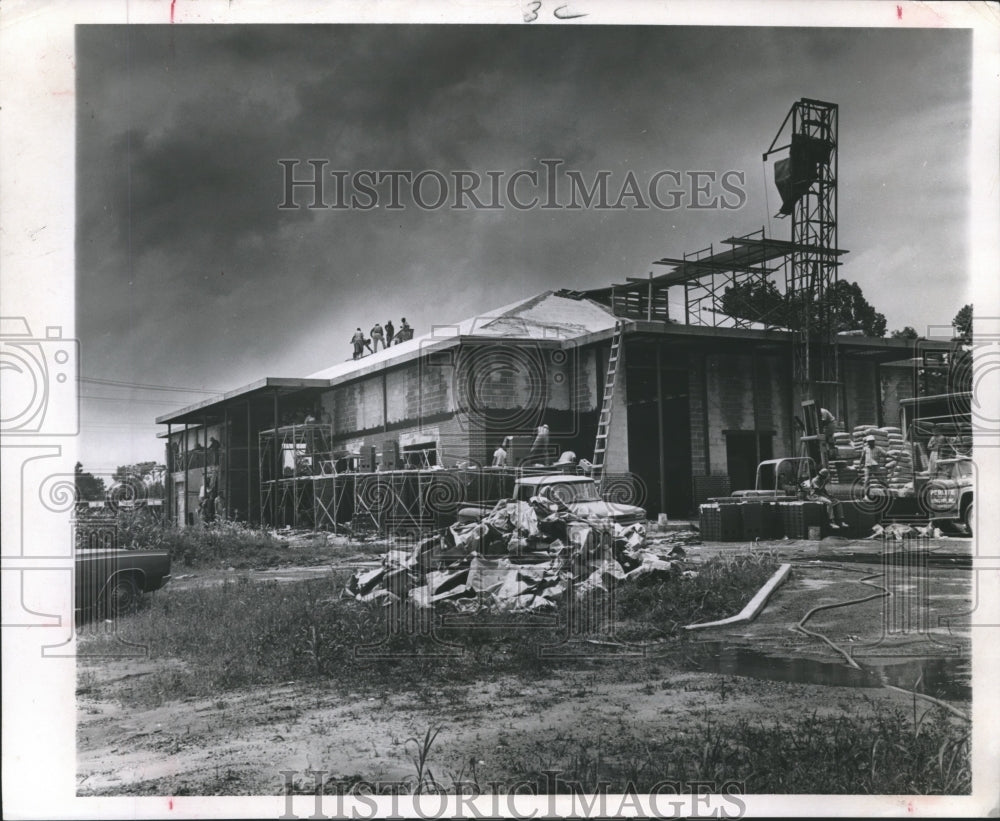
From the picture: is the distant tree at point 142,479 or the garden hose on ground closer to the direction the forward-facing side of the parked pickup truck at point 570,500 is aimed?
the garden hose on ground

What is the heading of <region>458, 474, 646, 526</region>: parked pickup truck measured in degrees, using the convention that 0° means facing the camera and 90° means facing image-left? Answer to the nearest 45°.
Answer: approximately 315°

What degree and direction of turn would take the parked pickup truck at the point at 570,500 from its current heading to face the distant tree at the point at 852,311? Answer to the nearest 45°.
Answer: approximately 45° to its left

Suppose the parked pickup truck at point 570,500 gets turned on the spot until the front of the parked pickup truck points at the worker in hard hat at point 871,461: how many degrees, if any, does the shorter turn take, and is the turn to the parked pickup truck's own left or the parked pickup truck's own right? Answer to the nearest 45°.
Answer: approximately 45° to the parked pickup truck's own left

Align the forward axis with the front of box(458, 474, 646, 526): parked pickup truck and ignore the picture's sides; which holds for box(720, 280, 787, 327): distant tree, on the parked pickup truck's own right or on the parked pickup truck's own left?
on the parked pickup truck's own left
